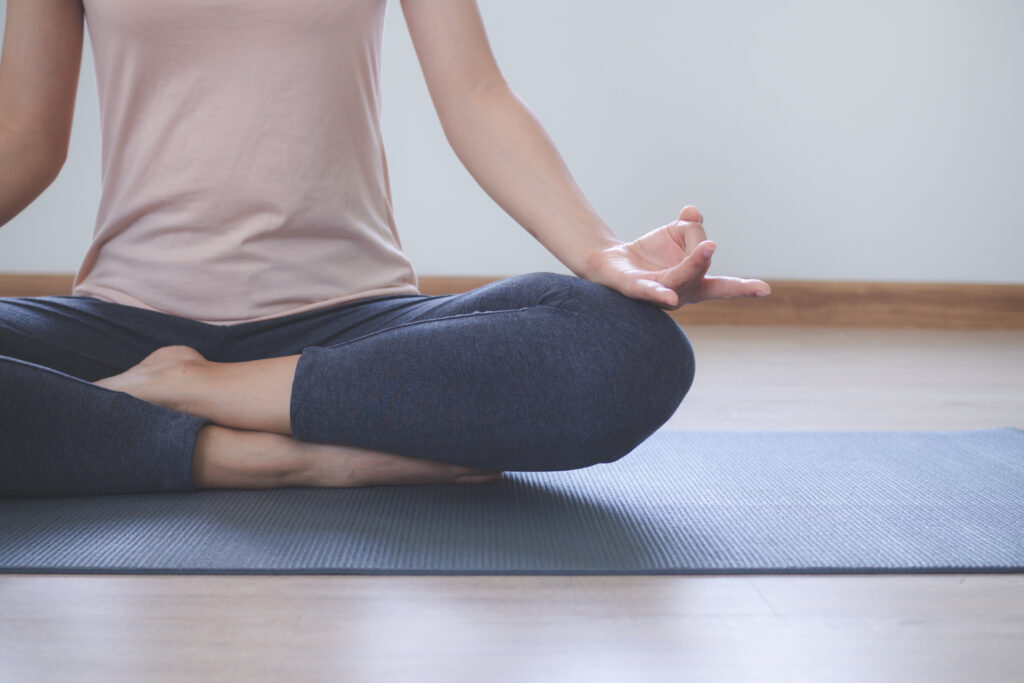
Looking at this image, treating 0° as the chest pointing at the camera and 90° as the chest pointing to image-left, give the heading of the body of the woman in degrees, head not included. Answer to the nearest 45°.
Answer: approximately 0°
